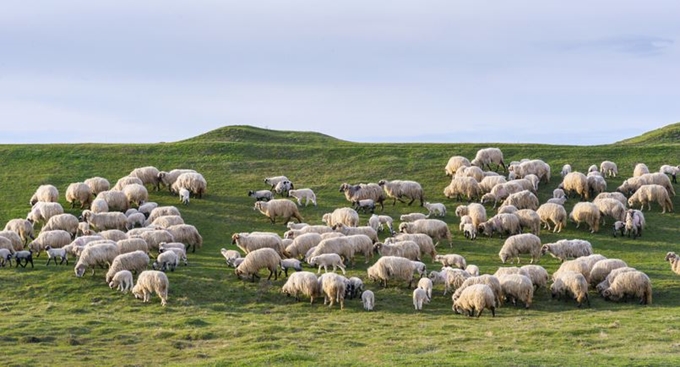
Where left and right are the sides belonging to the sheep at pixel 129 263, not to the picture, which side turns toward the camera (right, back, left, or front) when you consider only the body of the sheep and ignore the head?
left

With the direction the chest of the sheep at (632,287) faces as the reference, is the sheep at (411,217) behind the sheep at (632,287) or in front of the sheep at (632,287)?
in front

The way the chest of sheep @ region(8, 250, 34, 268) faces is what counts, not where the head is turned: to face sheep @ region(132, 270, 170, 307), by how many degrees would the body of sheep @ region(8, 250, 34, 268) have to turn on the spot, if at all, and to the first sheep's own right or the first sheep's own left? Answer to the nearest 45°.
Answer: approximately 135° to the first sheep's own left

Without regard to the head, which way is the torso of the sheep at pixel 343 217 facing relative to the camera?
to the viewer's left

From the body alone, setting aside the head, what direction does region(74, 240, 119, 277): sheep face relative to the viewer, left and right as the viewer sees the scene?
facing the viewer and to the left of the viewer

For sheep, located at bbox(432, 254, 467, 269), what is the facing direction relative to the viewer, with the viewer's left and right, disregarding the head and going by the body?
facing to the left of the viewer

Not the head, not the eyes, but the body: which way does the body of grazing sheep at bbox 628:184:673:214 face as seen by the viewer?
to the viewer's left

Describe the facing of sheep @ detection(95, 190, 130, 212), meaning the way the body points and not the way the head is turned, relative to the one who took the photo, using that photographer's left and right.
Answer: facing to the left of the viewer

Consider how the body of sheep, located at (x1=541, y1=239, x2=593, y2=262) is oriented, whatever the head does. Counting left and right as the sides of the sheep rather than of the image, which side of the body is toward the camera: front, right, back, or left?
left

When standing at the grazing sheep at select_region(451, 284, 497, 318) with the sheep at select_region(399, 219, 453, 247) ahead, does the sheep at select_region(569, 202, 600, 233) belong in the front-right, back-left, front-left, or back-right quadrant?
front-right

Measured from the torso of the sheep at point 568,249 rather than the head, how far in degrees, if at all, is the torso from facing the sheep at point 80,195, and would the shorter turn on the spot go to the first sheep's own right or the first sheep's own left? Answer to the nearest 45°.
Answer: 0° — it already faces it

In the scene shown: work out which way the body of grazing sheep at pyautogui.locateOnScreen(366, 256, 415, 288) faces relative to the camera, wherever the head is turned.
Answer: to the viewer's left

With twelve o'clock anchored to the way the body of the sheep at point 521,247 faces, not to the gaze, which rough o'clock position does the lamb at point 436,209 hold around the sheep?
The lamb is roughly at 2 o'clock from the sheep.

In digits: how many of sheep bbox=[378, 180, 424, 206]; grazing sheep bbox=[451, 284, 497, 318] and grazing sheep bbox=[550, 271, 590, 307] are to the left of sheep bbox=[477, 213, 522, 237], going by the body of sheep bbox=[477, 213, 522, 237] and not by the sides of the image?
2
